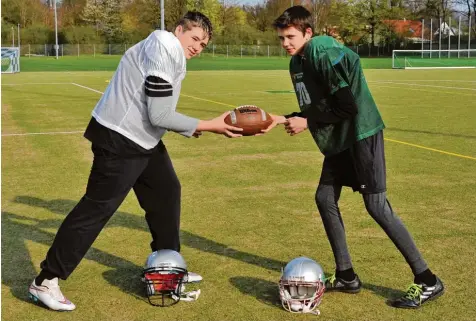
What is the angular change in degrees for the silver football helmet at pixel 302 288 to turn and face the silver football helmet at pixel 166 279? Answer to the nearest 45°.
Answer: approximately 90° to its right

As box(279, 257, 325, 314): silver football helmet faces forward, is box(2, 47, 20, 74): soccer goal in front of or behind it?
behind

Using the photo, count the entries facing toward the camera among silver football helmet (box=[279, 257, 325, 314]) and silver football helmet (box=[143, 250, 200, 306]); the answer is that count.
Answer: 2

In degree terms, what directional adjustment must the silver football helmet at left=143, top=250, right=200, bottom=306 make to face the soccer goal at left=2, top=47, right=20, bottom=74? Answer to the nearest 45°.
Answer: approximately 180°

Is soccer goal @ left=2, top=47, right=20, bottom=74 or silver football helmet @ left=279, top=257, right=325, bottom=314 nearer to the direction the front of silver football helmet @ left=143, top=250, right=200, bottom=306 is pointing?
the silver football helmet

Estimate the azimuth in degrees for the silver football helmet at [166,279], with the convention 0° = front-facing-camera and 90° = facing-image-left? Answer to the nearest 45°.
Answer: approximately 0°

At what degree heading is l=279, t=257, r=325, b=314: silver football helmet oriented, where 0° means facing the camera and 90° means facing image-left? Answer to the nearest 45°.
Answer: approximately 0°

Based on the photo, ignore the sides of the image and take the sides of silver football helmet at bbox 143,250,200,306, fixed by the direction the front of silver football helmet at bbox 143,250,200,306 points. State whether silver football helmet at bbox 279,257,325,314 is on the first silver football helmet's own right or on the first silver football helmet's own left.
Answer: on the first silver football helmet's own left
